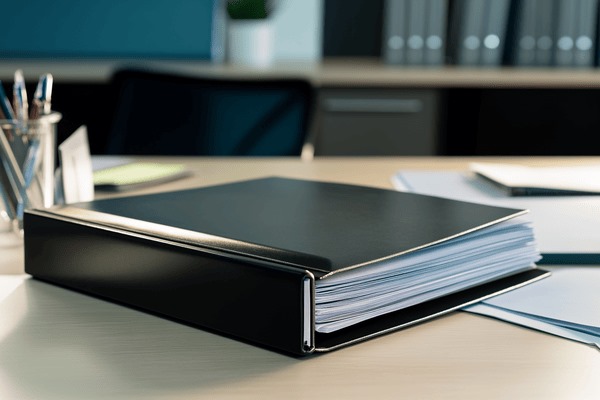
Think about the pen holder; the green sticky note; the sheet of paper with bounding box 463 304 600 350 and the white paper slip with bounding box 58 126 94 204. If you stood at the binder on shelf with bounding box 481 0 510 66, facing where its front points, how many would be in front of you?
4

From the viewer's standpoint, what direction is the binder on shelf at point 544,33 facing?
toward the camera

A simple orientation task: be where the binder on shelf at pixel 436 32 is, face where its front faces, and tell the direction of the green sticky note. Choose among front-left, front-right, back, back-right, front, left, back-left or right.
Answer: front

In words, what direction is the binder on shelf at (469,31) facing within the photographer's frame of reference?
facing the viewer

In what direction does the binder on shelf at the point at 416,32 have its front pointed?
toward the camera

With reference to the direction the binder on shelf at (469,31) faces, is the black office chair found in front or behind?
in front

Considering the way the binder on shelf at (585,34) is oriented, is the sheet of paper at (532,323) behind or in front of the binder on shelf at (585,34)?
in front

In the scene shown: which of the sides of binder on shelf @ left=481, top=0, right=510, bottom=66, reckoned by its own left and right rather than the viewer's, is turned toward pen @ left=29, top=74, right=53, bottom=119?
front

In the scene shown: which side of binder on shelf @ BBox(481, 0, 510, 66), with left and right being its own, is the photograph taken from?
front

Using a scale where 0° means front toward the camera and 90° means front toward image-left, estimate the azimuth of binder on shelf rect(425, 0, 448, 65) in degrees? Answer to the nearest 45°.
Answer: approximately 0°

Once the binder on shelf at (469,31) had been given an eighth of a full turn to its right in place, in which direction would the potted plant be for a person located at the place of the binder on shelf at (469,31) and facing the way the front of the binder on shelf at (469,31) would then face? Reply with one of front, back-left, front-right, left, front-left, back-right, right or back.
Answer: front-right
